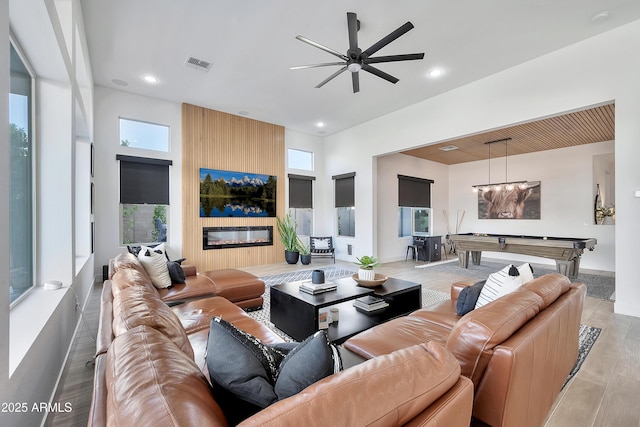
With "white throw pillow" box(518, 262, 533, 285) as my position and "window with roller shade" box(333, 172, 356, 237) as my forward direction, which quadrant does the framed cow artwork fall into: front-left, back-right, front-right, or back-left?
front-right

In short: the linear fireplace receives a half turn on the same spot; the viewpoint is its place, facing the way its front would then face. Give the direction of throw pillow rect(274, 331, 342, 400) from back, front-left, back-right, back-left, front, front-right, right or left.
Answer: back

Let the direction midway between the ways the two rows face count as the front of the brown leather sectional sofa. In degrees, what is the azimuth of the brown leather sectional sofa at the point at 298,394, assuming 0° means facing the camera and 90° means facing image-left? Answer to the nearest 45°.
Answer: approximately 225°

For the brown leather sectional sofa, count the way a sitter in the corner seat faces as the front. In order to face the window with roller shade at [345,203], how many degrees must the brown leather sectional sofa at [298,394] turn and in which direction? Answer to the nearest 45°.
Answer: approximately 45° to its left

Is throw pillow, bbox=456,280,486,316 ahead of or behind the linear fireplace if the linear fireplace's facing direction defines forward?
ahead

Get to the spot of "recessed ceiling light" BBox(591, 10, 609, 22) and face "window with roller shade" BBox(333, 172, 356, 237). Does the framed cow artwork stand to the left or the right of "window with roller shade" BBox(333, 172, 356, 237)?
right

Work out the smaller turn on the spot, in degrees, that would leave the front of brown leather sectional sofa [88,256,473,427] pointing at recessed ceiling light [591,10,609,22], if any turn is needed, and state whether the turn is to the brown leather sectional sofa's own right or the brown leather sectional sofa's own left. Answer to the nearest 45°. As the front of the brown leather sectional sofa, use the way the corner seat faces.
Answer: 0° — it already faces it

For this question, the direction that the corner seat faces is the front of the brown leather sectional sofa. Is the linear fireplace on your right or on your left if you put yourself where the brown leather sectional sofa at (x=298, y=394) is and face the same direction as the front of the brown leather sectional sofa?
on your left

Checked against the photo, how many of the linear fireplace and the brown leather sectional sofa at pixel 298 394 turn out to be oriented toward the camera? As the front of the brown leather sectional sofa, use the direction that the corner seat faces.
1

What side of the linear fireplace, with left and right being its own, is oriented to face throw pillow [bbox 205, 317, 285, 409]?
front

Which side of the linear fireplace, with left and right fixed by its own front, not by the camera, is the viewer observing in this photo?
front

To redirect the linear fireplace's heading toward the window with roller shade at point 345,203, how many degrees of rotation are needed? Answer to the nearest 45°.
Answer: approximately 90° to its left

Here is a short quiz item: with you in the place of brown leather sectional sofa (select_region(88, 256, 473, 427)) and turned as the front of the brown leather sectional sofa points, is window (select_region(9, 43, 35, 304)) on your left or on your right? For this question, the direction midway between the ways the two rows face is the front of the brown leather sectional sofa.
on your left

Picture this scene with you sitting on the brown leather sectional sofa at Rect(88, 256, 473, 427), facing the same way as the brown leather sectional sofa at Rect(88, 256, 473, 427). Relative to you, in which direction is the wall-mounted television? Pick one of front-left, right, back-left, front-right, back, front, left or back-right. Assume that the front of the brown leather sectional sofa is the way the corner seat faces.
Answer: front-left
